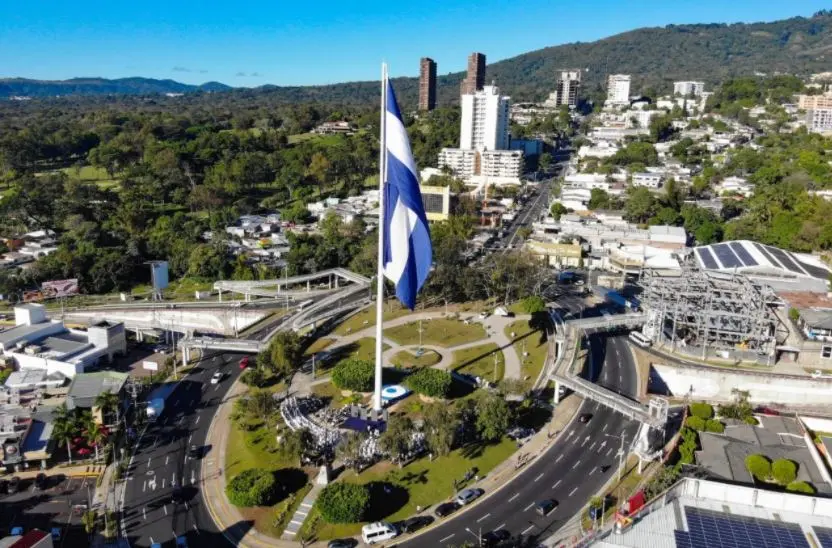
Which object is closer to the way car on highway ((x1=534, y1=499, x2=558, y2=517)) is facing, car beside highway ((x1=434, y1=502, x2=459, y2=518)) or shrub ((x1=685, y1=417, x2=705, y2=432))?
the shrub

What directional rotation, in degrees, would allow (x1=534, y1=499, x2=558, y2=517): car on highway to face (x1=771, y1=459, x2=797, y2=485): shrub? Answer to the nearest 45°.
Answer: approximately 45° to its right

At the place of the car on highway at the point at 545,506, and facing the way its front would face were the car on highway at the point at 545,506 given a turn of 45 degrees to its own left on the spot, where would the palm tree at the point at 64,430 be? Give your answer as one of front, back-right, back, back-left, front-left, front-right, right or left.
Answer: left

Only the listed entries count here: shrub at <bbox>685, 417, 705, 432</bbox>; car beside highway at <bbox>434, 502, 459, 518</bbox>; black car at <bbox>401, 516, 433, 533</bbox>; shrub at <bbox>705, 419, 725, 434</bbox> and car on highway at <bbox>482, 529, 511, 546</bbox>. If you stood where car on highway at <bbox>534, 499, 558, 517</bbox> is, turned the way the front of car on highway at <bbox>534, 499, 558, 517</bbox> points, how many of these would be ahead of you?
2

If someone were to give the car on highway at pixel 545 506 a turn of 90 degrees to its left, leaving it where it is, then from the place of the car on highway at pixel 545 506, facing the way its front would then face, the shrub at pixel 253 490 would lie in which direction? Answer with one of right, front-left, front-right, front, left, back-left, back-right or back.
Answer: front-left

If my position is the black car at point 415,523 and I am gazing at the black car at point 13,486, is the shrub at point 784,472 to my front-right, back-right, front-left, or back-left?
back-right

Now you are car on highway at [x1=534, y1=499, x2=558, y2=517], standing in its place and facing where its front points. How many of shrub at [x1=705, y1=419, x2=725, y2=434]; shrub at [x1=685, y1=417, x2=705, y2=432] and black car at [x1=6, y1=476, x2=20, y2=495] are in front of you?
2

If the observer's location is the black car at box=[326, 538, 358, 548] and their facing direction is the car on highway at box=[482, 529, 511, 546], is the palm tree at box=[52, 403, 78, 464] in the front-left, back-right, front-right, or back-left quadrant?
back-left

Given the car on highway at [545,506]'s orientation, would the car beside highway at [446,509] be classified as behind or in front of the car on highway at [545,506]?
behind

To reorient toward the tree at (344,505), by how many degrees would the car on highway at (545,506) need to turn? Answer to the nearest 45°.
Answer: approximately 135° to its left

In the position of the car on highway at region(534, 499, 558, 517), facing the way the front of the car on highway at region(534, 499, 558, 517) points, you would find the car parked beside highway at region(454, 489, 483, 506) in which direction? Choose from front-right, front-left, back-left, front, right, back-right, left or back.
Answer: back-left

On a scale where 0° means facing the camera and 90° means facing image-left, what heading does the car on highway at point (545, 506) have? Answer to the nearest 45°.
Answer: approximately 225°

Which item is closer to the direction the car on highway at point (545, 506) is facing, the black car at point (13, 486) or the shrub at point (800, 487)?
the shrub

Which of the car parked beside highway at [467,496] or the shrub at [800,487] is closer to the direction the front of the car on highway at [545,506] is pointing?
the shrub

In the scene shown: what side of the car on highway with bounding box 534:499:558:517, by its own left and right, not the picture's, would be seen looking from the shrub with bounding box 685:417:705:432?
front

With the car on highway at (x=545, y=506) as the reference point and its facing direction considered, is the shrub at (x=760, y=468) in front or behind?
in front

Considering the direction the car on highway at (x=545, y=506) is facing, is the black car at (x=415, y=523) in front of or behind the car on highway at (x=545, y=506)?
behind

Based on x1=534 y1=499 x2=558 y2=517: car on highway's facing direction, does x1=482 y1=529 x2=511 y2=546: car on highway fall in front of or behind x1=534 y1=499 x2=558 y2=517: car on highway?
behind
